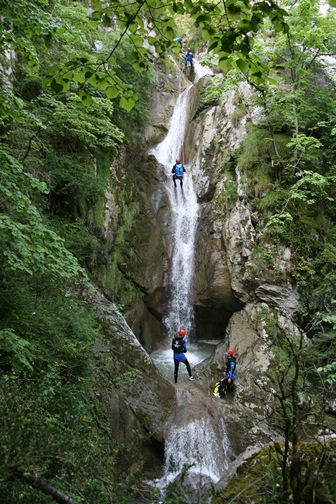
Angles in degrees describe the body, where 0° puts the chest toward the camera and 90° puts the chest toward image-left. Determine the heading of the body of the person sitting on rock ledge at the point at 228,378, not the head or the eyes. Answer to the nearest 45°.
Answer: approximately 90°

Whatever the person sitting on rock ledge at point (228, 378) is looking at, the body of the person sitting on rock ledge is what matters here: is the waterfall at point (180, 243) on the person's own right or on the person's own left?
on the person's own right
